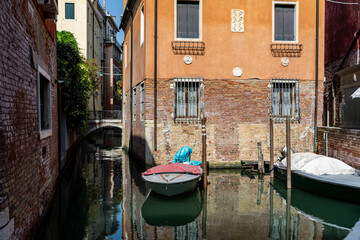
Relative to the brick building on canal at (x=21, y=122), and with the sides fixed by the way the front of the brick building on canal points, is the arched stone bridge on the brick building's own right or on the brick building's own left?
on the brick building's own left

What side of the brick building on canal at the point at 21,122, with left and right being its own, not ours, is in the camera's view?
right

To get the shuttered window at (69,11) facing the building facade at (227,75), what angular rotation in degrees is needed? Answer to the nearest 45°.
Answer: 0° — it already faces it

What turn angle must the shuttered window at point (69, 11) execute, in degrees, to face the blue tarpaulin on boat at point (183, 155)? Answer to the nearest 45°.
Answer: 0° — it already faces it

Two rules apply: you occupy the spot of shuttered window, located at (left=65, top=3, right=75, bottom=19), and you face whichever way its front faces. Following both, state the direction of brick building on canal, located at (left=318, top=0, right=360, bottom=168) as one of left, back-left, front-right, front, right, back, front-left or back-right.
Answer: front-left
